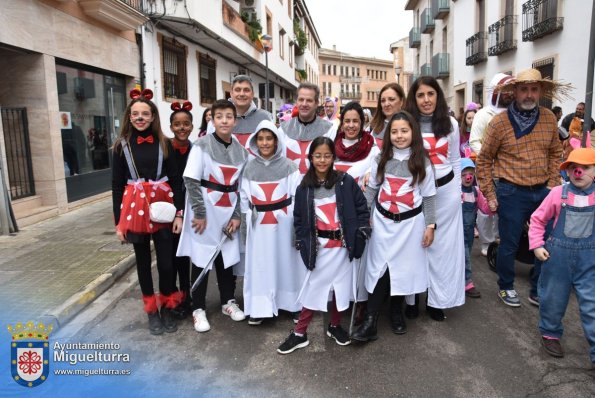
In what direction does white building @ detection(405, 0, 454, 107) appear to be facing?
to the viewer's left

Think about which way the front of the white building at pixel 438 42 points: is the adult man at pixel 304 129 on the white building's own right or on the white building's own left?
on the white building's own left

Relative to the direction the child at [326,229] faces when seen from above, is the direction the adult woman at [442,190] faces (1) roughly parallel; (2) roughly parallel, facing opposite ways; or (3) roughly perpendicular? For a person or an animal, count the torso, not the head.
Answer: roughly parallel

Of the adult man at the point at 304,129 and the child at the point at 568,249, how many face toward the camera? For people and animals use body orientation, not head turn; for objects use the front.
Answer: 2

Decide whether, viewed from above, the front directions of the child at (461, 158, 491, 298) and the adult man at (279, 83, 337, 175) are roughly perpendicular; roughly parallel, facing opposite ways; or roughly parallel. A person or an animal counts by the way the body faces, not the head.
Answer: roughly parallel

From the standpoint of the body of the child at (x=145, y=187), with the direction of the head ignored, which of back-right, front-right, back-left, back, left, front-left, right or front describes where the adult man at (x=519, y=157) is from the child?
left

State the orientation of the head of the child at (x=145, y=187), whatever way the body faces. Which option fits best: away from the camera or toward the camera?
toward the camera

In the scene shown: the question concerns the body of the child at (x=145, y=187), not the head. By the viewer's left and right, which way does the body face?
facing the viewer

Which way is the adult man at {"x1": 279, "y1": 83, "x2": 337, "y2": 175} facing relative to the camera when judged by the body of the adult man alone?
toward the camera

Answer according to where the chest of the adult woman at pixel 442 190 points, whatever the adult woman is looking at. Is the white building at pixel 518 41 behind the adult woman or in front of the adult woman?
behind

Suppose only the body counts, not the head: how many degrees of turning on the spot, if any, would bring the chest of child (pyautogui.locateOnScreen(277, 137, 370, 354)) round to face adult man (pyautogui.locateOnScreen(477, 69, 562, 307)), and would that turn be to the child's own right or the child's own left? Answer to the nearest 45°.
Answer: approximately 135° to the child's own left

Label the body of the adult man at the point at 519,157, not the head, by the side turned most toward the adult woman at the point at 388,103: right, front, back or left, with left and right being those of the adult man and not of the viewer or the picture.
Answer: right

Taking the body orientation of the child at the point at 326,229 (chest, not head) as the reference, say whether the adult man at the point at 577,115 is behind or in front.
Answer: behind

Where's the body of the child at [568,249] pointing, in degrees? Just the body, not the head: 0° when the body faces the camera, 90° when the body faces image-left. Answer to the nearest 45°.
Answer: approximately 0°

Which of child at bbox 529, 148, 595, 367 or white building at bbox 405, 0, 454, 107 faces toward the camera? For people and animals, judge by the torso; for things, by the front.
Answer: the child
